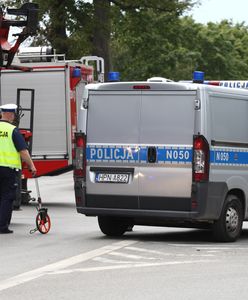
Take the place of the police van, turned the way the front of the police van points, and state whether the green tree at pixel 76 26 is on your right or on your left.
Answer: on your left

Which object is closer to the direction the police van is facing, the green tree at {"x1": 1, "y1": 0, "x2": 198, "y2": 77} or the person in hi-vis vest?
the green tree

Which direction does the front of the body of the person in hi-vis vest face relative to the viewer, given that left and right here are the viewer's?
facing away from the viewer and to the right of the viewer

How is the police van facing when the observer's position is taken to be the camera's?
facing away from the viewer and to the right of the viewer

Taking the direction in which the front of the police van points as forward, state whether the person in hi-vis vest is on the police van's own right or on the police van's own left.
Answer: on the police van's own left

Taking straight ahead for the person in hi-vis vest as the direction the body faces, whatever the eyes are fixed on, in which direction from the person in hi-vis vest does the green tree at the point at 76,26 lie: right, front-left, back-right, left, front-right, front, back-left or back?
front-left

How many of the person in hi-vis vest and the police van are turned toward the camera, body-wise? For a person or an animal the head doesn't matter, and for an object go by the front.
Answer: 0

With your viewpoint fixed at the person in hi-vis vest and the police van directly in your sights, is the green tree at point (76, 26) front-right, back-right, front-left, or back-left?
front-left
